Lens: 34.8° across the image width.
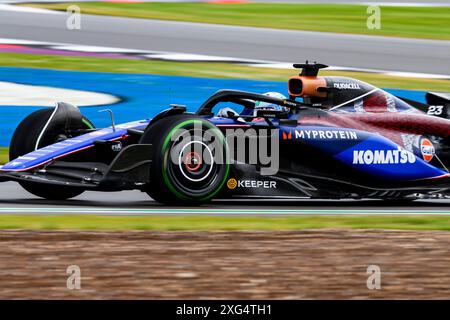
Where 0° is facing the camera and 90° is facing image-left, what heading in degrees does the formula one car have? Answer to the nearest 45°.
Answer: approximately 45°
